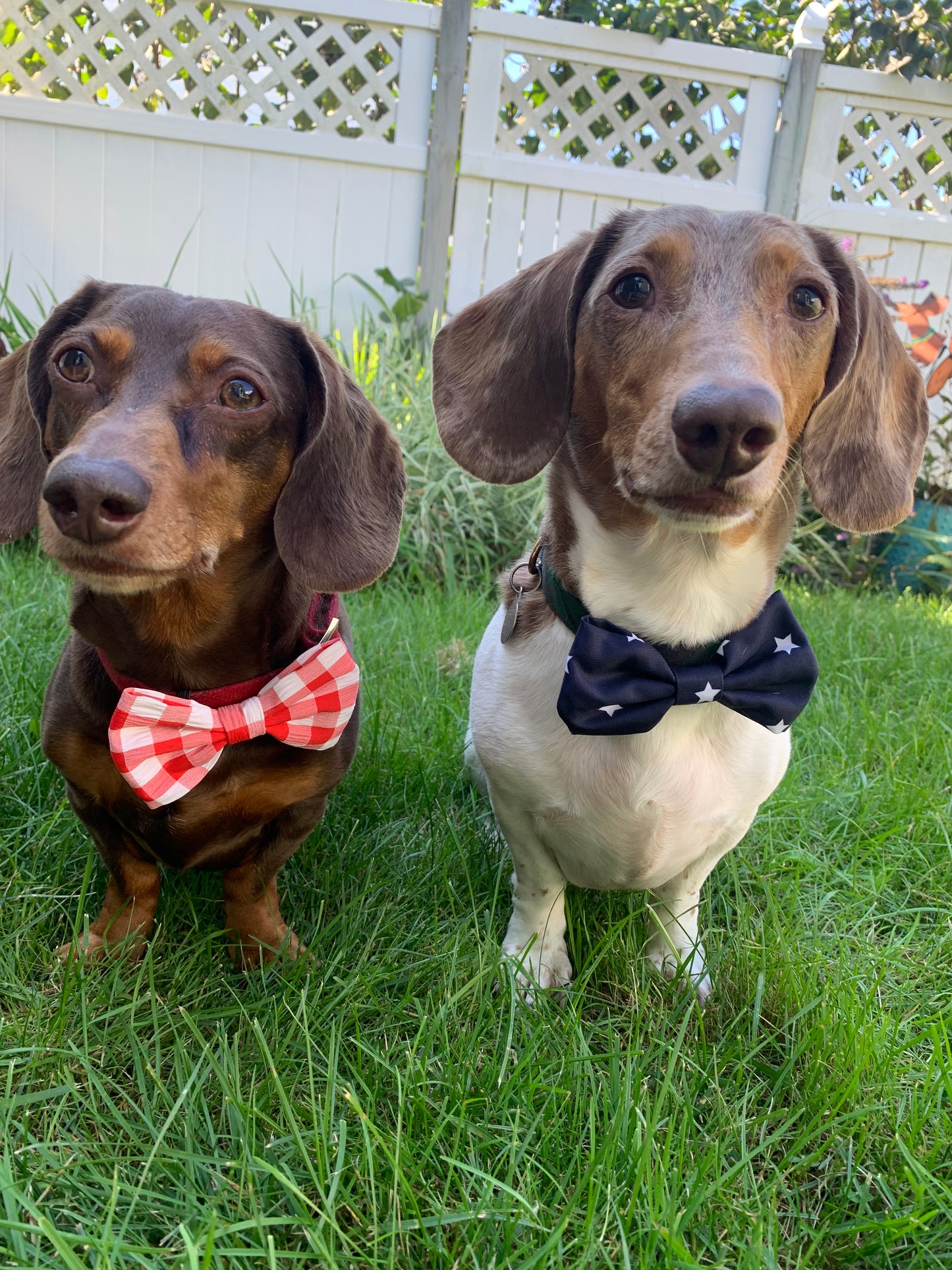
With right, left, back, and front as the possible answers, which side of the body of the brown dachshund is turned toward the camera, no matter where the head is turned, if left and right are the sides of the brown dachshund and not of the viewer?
front

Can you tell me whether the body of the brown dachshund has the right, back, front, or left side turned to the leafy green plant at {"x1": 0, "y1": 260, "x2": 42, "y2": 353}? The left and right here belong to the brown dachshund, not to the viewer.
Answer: back

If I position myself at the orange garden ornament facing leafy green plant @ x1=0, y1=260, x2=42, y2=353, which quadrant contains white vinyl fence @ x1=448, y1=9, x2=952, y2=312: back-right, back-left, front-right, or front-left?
front-right

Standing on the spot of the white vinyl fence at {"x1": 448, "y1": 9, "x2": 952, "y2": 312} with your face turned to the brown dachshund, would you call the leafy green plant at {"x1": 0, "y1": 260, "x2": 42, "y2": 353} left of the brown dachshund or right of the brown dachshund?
right

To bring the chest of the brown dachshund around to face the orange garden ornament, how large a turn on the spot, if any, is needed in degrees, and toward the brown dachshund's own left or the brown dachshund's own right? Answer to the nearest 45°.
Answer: approximately 135° to the brown dachshund's own left

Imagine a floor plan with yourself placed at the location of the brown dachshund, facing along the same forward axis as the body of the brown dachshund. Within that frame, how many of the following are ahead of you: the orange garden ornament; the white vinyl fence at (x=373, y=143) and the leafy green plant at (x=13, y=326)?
0

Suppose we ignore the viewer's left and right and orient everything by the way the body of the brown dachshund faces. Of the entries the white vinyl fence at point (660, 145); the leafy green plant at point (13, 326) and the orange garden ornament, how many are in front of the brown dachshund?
0

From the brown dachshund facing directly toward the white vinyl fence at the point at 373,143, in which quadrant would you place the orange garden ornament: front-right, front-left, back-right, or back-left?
front-right

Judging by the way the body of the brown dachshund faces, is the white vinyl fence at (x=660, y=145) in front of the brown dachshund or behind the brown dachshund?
behind

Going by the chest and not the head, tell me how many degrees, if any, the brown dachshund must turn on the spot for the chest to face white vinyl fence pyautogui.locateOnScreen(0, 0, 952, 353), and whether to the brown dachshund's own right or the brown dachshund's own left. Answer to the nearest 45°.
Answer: approximately 180°
